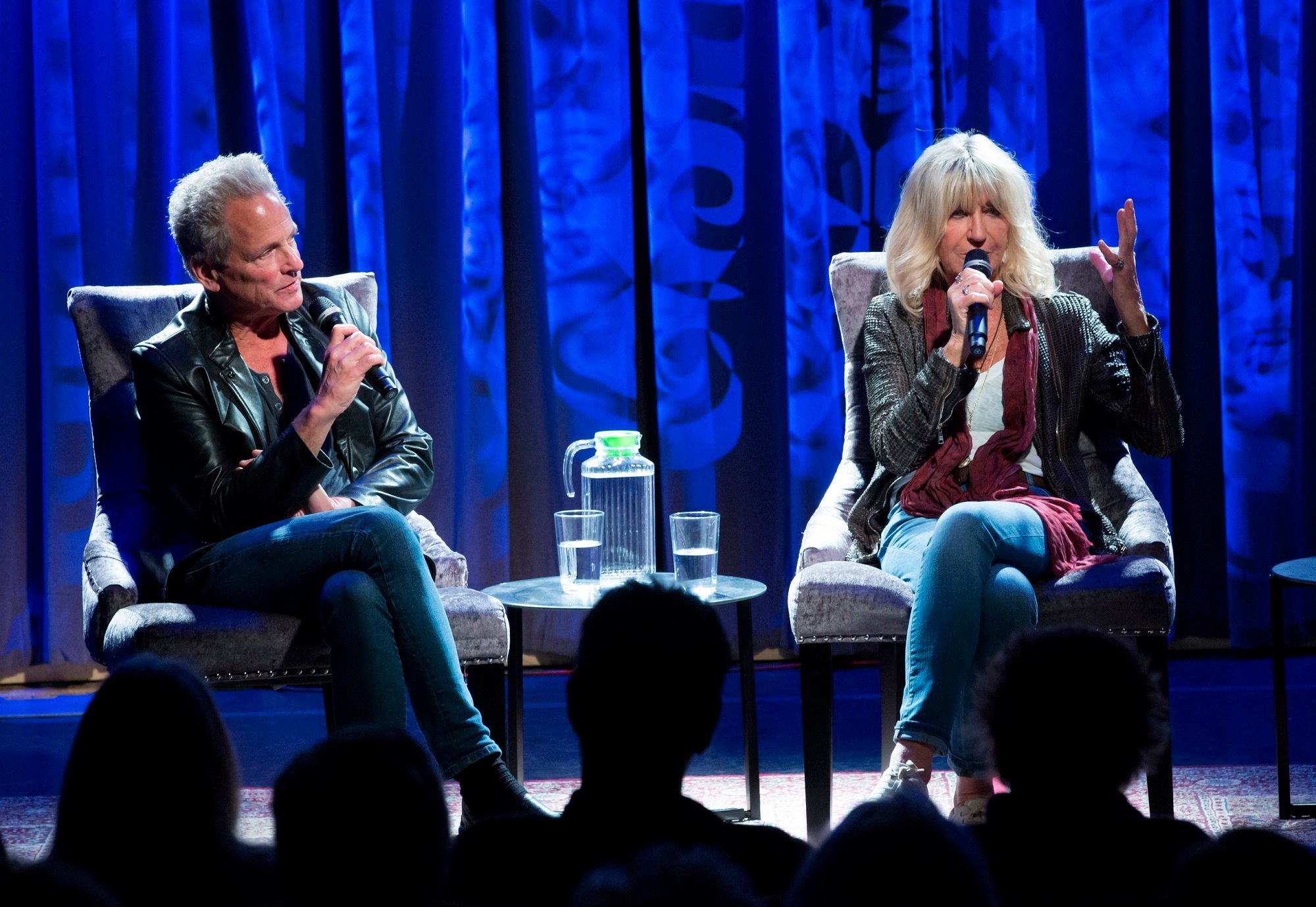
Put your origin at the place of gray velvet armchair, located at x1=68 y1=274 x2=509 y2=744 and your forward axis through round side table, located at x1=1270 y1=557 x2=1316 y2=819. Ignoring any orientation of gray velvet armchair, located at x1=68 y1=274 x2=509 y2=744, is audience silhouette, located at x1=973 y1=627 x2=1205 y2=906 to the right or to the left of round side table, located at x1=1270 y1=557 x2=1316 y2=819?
right

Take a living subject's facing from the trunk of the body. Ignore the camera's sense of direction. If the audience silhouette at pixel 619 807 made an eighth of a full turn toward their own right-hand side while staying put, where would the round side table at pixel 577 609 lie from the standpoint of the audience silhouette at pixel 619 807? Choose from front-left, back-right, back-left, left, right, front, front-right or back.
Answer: front-left

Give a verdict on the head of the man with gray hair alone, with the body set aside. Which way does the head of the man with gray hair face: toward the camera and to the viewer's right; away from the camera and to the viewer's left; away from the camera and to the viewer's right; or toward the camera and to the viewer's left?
toward the camera and to the viewer's right

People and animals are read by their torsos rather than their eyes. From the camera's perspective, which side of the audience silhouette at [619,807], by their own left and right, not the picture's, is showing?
back

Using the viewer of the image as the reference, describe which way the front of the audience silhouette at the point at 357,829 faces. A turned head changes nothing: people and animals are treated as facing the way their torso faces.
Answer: facing away from the viewer

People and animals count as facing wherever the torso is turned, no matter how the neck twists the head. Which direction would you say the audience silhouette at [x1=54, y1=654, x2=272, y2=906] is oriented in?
away from the camera

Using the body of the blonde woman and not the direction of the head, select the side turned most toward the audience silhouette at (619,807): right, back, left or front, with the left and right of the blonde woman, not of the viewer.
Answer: front

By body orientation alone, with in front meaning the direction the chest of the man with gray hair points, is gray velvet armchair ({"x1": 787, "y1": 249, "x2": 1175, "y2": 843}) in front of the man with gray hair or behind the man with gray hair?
in front

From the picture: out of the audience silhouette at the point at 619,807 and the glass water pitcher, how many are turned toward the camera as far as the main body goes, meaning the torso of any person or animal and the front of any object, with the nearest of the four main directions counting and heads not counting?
0

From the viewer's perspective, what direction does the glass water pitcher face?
to the viewer's right

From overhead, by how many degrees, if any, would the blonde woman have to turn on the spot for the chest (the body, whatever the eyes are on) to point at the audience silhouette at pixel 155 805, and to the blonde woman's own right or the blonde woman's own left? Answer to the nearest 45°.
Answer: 0° — they already face them
